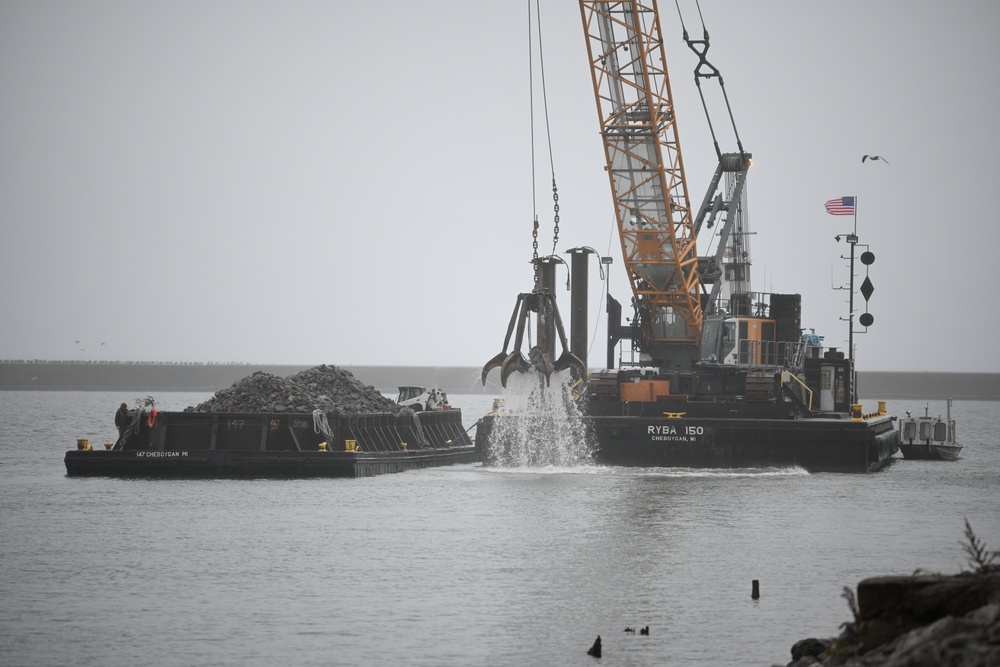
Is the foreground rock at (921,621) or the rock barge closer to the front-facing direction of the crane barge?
the rock barge

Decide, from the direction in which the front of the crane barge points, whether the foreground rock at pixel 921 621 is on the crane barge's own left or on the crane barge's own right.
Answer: on the crane barge's own left

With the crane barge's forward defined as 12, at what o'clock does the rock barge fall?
The rock barge is roughly at 11 o'clock from the crane barge.

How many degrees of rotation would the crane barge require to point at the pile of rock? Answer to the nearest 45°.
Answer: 0° — it already faces it

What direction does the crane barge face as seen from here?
to the viewer's left
